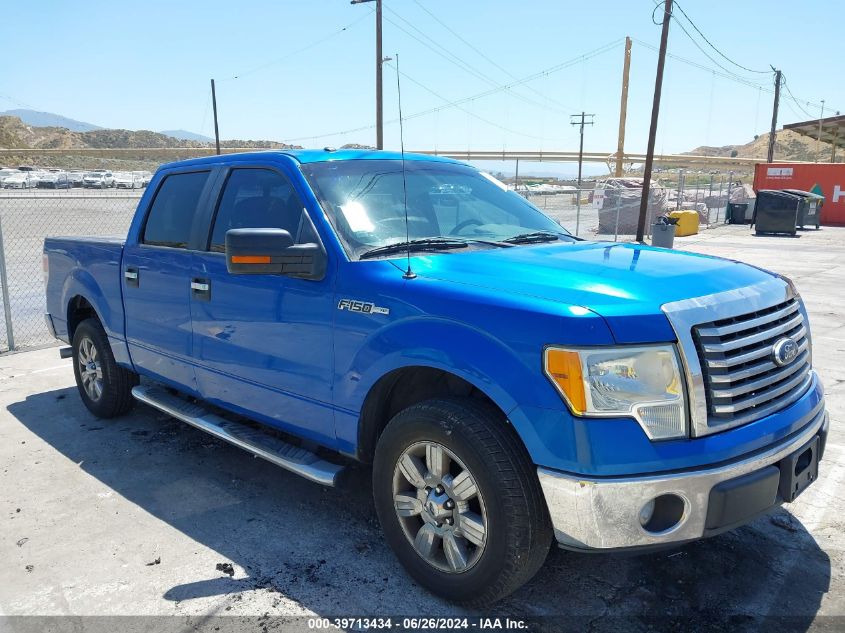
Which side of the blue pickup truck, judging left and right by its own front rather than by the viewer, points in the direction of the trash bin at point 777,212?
left

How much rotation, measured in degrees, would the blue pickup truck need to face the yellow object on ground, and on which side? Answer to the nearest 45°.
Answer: approximately 135° to its left

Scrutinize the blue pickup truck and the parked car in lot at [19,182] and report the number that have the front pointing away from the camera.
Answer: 0

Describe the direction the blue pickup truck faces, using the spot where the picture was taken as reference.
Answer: facing the viewer and to the right of the viewer

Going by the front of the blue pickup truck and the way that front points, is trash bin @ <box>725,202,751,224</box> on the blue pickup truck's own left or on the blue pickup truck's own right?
on the blue pickup truck's own left

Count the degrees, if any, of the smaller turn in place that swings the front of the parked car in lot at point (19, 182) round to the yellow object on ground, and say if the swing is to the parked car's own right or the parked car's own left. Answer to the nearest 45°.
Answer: approximately 90° to the parked car's own left

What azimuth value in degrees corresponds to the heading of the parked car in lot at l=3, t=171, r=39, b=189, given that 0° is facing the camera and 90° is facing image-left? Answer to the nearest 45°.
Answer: approximately 45°

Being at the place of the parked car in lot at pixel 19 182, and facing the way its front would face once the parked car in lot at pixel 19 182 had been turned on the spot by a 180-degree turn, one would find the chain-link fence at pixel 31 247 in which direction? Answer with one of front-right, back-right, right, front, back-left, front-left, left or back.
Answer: back-right

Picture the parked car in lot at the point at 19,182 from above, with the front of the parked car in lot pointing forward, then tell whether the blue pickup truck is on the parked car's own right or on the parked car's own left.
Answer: on the parked car's own left

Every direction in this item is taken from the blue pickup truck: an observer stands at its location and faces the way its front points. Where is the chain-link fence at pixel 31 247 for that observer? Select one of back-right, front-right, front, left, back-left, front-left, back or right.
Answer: back
